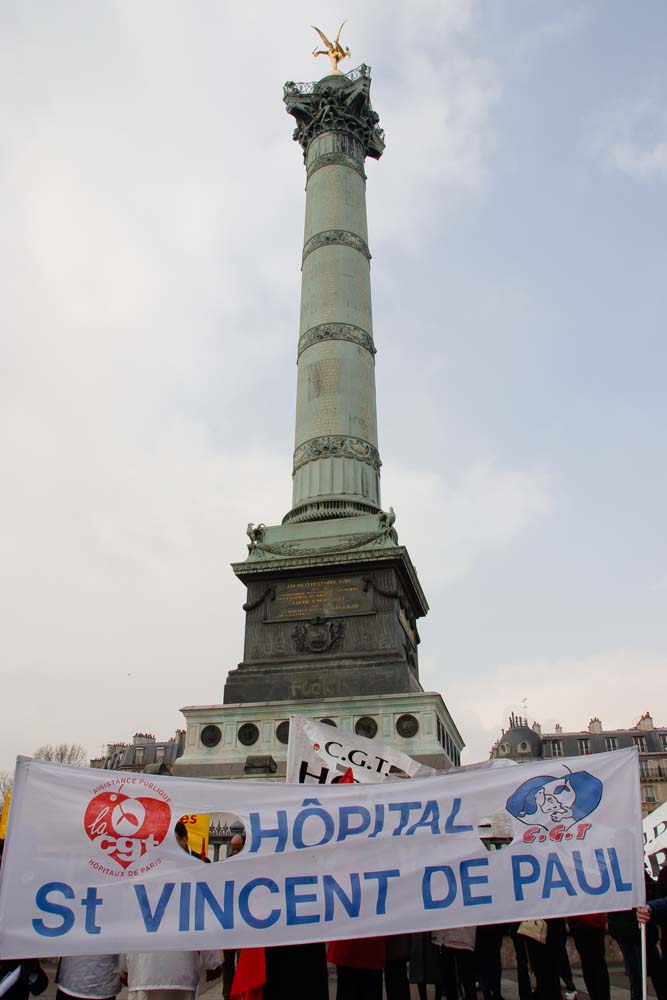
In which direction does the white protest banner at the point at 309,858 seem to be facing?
toward the camera

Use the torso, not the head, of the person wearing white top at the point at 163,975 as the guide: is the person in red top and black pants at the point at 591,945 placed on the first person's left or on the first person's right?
on the first person's left

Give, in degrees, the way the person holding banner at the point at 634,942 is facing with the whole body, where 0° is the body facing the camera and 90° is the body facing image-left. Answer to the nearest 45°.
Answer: approximately 0°

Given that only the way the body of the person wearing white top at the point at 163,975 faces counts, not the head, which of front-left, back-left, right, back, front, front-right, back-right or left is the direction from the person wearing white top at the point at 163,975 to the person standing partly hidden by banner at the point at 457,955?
back-left

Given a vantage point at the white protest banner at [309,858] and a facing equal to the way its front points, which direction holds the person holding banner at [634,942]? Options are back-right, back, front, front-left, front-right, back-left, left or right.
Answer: back-left

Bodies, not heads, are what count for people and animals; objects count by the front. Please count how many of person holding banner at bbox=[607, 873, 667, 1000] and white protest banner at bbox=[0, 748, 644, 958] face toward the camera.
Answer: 2

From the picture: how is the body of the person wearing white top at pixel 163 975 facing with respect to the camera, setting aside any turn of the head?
toward the camera

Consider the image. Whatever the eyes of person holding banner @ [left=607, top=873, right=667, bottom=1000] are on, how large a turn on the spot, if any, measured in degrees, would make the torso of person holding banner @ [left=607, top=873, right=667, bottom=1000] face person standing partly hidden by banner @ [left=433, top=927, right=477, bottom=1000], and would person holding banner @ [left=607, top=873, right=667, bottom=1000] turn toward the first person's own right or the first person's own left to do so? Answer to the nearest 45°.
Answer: approximately 45° to the first person's own right
